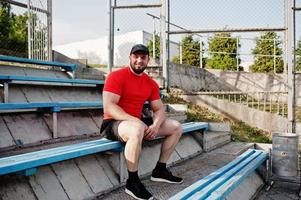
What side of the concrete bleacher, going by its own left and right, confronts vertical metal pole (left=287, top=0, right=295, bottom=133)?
left

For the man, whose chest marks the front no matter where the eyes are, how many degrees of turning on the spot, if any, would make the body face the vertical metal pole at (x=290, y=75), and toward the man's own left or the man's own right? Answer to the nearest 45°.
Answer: approximately 90° to the man's own left

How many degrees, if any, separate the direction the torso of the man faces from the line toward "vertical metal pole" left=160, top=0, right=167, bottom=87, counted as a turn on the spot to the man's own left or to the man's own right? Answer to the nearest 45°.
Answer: approximately 135° to the man's own left

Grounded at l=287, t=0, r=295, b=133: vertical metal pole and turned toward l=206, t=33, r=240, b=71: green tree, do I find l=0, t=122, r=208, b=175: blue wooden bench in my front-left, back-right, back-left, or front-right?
back-left

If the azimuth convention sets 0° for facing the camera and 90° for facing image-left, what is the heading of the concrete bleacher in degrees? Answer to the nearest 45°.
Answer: approximately 315°

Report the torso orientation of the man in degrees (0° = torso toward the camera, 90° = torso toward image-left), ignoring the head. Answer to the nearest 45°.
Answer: approximately 315°

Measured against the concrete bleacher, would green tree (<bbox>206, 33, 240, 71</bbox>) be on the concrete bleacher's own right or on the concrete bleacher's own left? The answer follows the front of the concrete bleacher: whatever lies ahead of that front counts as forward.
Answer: on the concrete bleacher's own left
